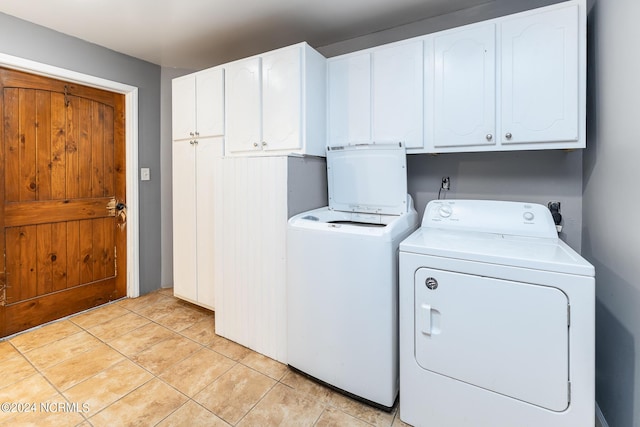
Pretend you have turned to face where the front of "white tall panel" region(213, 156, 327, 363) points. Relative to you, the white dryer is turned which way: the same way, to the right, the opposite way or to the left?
the same way

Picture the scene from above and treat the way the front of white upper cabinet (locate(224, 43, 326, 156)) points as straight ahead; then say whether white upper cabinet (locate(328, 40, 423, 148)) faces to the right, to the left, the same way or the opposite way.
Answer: the same way

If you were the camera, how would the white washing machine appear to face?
facing the viewer and to the left of the viewer

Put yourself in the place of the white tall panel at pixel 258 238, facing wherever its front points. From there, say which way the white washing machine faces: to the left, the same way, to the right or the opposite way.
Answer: the same way

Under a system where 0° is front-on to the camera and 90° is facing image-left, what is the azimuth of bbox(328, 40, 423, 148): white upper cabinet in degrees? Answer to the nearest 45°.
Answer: approximately 45°

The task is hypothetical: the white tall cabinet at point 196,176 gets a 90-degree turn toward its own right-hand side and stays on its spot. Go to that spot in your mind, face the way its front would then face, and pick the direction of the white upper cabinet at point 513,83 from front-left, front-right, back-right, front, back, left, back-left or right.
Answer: back

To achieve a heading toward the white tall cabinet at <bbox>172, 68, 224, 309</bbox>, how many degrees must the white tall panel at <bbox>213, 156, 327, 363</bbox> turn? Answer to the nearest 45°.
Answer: approximately 90° to its right

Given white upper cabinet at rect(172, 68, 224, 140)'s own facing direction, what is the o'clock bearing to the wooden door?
The wooden door is roughly at 2 o'clock from the white upper cabinet.

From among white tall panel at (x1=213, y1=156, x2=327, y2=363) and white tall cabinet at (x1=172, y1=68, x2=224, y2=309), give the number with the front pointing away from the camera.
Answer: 0

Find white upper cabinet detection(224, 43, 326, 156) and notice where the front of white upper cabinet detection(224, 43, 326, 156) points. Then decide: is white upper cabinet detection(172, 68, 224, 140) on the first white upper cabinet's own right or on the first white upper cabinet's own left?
on the first white upper cabinet's own right

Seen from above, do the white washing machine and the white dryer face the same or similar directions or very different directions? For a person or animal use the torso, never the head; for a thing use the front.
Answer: same or similar directions

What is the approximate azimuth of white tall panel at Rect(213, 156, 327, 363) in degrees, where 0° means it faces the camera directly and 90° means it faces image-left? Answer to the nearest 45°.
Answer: approximately 45°

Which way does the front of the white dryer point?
toward the camera

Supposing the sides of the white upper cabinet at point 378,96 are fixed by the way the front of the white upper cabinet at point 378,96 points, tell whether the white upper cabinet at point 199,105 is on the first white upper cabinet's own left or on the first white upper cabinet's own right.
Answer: on the first white upper cabinet's own right

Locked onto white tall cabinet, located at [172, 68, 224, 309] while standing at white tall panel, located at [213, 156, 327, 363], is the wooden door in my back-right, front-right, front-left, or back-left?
front-left
